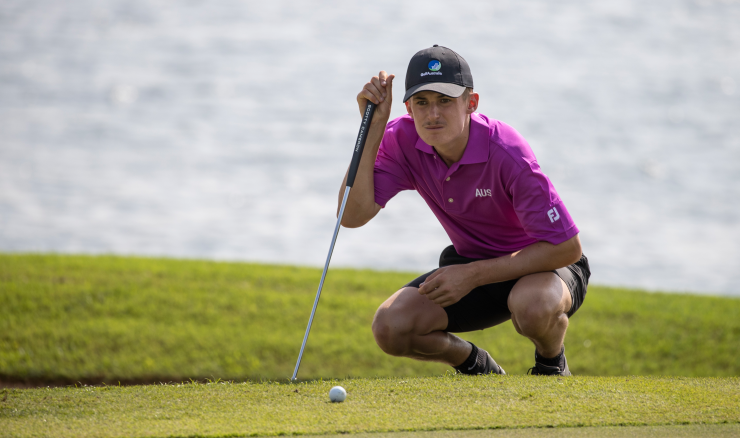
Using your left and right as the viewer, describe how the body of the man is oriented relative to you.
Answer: facing the viewer and to the left of the viewer

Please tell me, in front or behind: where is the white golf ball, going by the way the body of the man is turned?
in front
